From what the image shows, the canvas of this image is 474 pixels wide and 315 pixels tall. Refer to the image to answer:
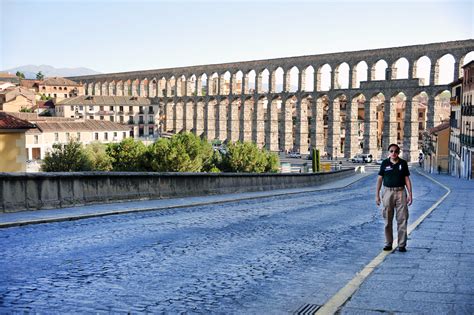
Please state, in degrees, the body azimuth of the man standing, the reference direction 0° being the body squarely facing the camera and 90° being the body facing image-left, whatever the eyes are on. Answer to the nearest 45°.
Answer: approximately 0°

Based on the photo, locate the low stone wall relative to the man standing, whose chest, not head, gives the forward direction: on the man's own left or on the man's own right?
on the man's own right

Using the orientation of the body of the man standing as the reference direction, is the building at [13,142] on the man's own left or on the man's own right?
on the man's own right
